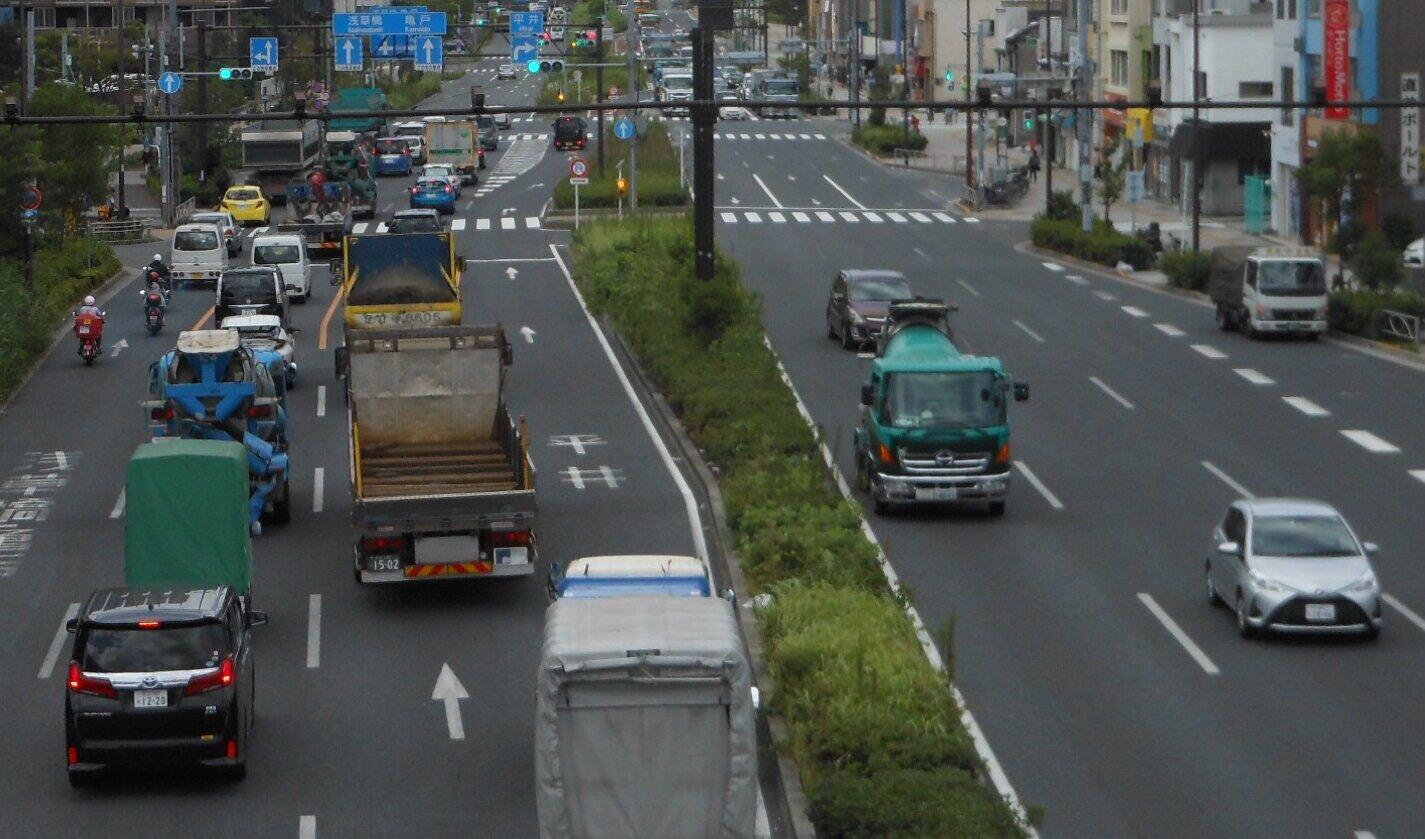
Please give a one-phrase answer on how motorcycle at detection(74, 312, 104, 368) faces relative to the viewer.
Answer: facing away from the viewer

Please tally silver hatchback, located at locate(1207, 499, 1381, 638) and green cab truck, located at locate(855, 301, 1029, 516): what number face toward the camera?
2

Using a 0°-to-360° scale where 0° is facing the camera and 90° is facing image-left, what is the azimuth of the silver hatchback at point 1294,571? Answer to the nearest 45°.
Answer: approximately 0°

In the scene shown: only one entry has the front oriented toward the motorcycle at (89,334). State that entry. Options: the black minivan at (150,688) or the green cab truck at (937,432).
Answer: the black minivan

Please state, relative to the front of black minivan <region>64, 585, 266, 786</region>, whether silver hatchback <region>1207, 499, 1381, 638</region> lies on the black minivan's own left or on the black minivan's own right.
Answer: on the black minivan's own right

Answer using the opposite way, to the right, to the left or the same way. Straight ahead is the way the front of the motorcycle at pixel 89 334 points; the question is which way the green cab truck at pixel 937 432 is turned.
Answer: the opposite way

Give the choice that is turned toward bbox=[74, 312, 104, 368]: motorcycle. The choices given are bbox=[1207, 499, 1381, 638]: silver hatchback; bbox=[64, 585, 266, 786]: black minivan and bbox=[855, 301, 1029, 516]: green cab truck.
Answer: the black minivan

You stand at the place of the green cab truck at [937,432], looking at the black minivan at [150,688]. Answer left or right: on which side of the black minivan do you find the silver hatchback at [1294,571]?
left

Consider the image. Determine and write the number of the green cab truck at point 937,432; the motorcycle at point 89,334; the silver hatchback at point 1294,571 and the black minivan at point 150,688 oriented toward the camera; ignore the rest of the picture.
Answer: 2

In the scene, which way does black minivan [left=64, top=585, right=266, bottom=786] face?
away from the camera

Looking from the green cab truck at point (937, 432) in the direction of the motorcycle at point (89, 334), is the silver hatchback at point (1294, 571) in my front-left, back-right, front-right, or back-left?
back-left

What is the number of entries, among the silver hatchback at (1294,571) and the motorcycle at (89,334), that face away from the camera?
1

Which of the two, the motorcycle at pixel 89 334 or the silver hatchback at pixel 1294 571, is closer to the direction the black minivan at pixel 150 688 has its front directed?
the motorcycle
